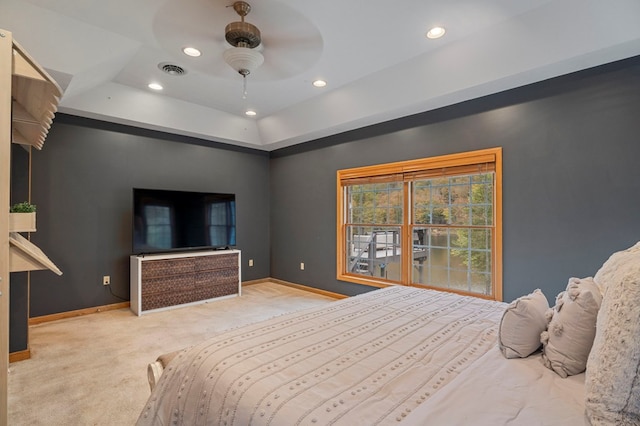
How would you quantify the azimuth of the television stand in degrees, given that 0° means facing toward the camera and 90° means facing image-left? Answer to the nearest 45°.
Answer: approximately 315°

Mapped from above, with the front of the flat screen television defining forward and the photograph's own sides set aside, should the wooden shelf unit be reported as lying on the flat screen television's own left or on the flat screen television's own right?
on the flat screen television's own right

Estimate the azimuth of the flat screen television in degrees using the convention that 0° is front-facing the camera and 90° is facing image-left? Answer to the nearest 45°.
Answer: approximately 315°

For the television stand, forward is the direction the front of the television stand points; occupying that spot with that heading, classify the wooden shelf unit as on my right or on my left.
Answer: on my right

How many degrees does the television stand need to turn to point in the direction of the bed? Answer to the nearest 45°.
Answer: approximately 45° to its right

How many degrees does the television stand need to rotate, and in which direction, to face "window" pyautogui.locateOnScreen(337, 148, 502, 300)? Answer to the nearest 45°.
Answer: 0° — it already faces it

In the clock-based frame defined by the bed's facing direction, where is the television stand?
The television stand is roughly at 12 o'clock from the bed.

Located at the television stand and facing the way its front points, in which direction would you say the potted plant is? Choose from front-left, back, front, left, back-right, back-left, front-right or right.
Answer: front-right

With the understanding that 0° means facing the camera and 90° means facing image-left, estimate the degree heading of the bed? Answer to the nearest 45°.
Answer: approximately 135°
